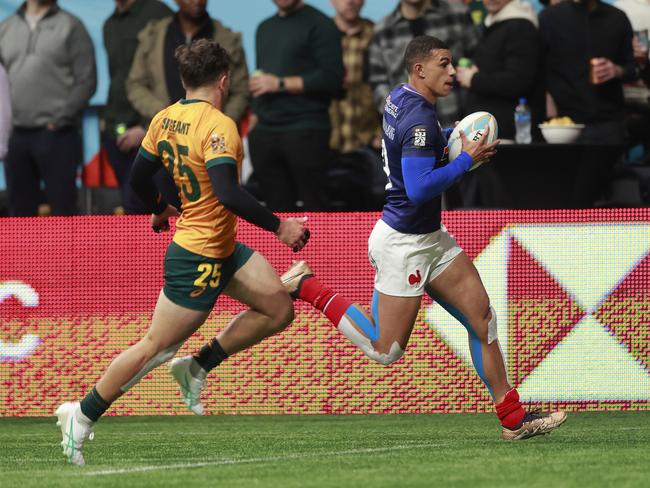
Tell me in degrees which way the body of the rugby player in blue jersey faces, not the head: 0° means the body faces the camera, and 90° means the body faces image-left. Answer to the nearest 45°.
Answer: approximately 270°

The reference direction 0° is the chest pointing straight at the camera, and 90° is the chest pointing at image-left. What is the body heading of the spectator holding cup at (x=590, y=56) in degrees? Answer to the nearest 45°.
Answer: approximately 0°

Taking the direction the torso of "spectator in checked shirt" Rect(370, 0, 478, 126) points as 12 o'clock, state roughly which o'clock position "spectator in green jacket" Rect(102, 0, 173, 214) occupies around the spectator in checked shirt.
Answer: The spectator in green jacket is roughly at 3 o'clock from the spectator in checked shirt.

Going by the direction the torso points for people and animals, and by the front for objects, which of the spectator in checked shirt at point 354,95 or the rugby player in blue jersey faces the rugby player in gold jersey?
the spectator in checked shirt

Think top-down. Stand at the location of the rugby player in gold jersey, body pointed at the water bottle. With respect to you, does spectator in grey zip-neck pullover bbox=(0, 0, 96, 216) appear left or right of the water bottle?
left

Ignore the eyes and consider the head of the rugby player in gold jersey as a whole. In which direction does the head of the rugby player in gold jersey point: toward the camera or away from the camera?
away from the camera

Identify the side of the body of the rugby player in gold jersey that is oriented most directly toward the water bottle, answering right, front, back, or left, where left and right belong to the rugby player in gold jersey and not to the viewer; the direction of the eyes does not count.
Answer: front

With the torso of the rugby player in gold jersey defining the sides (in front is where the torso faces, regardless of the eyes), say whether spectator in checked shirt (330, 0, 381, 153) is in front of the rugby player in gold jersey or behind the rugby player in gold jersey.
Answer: in front

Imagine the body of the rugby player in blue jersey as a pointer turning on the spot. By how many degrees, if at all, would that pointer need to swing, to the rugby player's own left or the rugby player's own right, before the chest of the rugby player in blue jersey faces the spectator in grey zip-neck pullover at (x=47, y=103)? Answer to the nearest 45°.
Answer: approximately 135° to the rugby player's own left

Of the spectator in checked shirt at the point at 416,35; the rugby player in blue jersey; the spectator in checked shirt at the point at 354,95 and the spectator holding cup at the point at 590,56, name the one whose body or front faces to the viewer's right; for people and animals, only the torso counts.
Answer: the rugby player in blue jersey

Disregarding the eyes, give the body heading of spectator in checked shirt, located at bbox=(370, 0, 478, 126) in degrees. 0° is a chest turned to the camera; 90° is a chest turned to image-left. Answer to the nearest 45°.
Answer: approximately 0°

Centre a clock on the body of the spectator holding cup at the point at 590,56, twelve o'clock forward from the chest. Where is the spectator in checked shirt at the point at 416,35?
The spectator in checked shirt is roughly at 3 o'clock from the spectator holding cup.

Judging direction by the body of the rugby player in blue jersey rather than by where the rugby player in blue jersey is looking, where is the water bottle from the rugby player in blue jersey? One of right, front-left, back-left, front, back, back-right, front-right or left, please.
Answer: left

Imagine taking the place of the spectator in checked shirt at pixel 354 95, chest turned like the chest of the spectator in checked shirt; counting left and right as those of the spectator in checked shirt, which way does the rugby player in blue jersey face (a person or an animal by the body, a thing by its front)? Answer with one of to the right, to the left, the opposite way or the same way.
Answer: to the left
